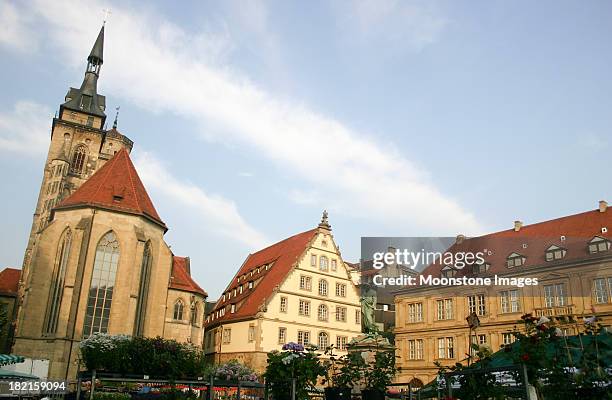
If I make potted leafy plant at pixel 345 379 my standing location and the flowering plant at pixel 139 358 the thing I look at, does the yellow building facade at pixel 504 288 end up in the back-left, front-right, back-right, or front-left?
back-right

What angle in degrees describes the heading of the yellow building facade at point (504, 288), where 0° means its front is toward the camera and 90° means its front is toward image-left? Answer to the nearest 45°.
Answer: approximately 45°

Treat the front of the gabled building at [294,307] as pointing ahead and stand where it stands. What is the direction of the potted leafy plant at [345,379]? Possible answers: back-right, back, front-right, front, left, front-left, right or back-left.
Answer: front-right

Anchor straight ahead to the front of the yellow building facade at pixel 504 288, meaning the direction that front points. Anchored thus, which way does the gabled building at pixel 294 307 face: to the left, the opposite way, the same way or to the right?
to the left

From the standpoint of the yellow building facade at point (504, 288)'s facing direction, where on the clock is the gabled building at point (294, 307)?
The gabled building is roughly at 3 o'clock from the yellow building facade.

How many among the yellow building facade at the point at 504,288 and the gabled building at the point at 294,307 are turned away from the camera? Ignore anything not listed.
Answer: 0

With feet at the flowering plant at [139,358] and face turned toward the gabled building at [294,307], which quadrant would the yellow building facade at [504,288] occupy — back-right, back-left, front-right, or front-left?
front-right

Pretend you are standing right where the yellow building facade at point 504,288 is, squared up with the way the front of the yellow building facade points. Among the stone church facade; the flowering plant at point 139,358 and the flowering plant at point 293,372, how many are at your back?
0

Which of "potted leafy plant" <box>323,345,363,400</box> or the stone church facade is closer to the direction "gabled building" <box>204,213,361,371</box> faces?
the potted leafy plant

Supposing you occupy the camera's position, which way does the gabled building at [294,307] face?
facing the viewer and to the right of the viewer

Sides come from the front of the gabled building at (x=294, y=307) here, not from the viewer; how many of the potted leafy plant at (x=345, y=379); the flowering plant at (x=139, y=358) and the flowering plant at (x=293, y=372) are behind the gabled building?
0

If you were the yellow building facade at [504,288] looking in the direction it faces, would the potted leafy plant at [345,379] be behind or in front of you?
in front

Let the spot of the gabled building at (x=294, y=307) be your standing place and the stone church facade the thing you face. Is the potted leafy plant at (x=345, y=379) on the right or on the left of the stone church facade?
left

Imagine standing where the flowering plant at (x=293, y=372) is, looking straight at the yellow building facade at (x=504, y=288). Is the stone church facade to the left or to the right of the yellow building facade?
left

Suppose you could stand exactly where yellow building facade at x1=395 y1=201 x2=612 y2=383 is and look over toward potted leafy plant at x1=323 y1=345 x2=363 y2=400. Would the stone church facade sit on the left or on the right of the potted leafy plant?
right

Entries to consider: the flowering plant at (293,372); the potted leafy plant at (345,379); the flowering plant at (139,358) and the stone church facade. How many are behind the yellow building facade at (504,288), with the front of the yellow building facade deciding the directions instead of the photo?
0

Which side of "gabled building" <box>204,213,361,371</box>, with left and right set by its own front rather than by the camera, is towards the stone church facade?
right

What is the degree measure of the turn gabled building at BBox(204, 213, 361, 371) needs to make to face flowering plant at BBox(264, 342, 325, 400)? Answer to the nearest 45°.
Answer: approximately 45° to its right
